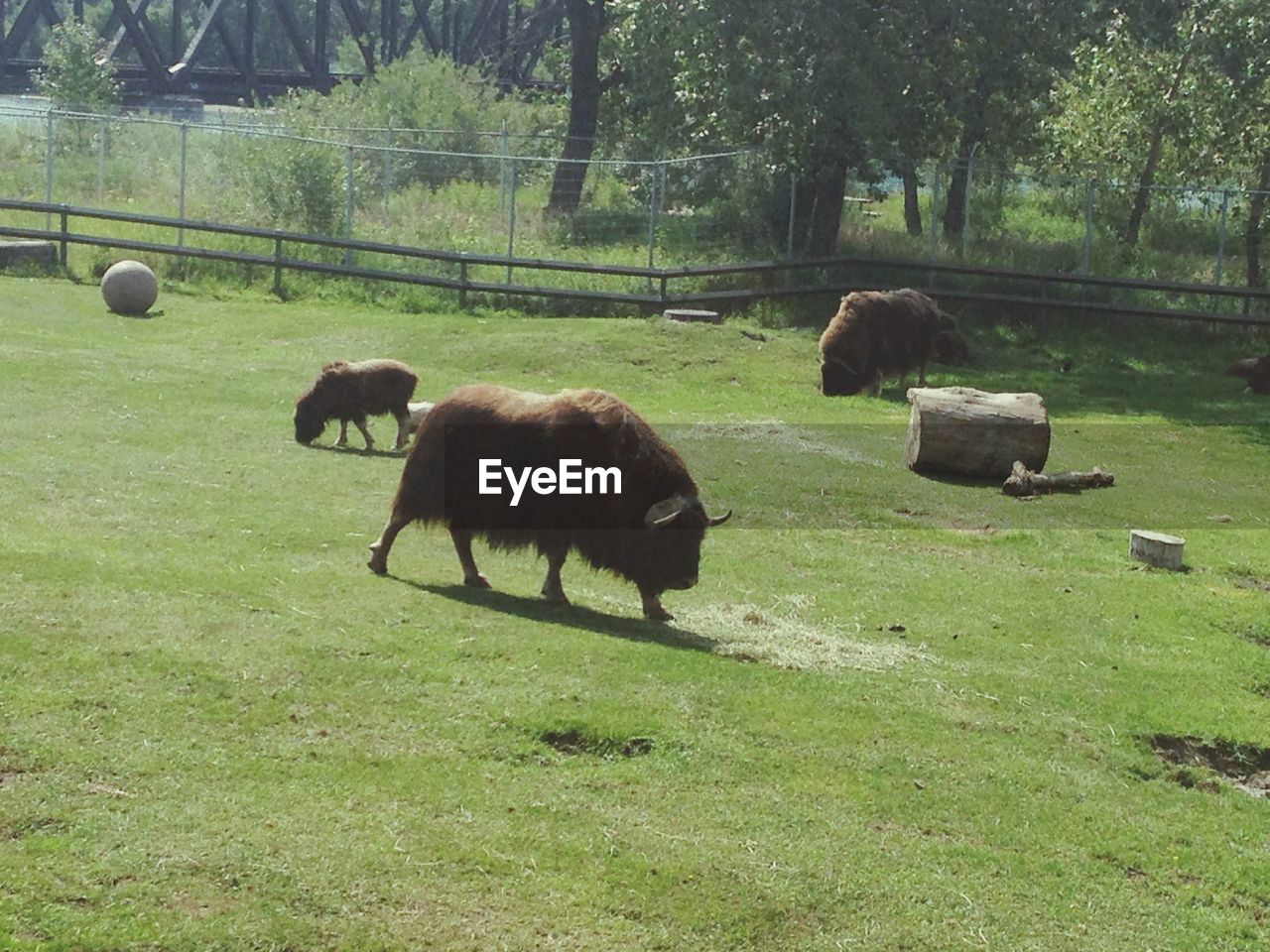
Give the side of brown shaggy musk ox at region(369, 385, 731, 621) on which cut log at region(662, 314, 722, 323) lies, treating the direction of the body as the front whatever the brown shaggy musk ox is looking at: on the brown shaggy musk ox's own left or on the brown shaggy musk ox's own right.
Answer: on the brown shaggy musk ox's own left

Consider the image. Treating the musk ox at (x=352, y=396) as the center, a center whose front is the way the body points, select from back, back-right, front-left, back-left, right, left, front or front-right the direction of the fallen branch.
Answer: back

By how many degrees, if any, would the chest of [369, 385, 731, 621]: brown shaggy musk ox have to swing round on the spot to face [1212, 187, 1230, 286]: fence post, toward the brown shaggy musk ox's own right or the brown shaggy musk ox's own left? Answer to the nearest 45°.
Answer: approximately 45° to the brown shaggy musk ox's own left

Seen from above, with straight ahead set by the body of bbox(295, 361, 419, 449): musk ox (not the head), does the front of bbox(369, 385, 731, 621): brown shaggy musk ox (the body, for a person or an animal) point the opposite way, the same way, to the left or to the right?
the opposite way

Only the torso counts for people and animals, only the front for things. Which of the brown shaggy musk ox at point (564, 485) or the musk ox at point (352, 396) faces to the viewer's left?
the musk ox

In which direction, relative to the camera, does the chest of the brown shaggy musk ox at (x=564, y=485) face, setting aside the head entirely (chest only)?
to the viewer's right

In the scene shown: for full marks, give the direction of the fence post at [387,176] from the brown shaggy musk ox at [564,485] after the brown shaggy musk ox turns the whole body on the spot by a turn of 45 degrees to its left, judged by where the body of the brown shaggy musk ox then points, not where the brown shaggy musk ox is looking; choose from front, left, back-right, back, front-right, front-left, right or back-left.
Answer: front-left

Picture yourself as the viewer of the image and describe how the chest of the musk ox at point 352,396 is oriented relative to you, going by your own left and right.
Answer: facing to the left of the viewer
